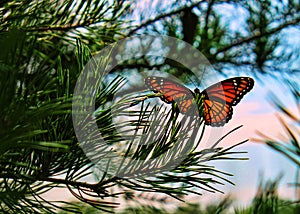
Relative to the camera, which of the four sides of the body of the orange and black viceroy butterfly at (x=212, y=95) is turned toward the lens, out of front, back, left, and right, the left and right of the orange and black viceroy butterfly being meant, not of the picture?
back
